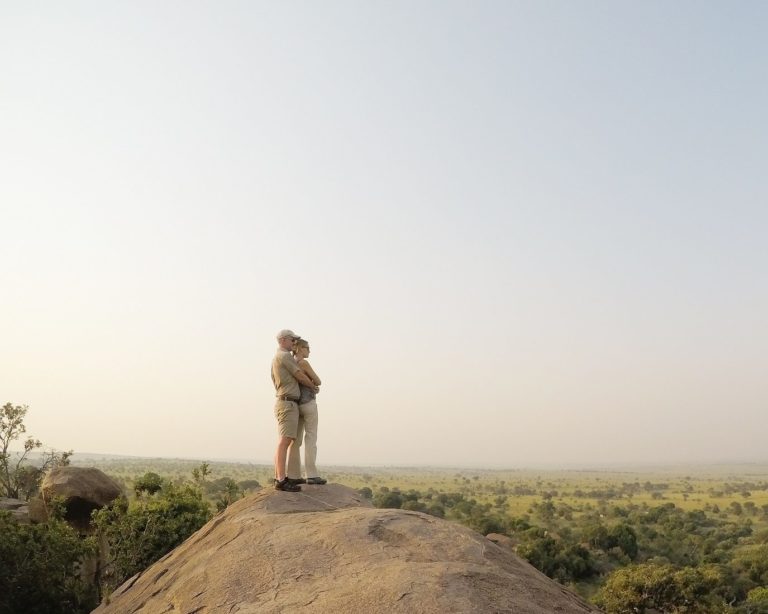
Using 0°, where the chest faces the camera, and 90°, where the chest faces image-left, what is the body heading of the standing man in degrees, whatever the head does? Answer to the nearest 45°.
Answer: approximately 270°

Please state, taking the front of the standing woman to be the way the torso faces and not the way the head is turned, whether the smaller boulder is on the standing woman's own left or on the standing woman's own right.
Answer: on the standing woman's own left
